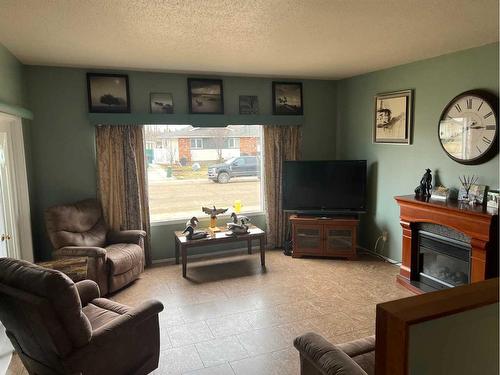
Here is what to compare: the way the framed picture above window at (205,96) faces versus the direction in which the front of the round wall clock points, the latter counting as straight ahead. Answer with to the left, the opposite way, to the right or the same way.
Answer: to the left

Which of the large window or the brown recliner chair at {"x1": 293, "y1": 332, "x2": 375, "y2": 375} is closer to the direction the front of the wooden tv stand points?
the brown recliner chair

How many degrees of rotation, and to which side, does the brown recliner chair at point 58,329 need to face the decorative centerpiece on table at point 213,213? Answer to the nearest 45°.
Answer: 0° — it already faces it

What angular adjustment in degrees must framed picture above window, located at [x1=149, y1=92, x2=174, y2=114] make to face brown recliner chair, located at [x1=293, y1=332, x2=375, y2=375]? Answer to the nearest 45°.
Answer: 0° — it already faces it

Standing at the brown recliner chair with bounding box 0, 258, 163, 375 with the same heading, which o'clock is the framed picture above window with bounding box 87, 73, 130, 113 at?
The framed picture above window is roughly at 11 o'clock from the brown recliner chair.

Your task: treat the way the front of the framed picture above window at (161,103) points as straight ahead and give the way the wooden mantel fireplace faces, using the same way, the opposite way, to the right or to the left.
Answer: to the right

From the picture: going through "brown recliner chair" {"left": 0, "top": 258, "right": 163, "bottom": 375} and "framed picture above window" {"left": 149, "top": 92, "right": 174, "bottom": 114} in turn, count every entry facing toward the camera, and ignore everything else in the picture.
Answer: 1

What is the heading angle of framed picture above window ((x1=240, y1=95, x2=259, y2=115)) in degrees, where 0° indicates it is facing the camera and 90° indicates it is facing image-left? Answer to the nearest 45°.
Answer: approximately 0°

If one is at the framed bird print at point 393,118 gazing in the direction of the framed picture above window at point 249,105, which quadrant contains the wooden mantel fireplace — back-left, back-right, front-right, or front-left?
back-left
